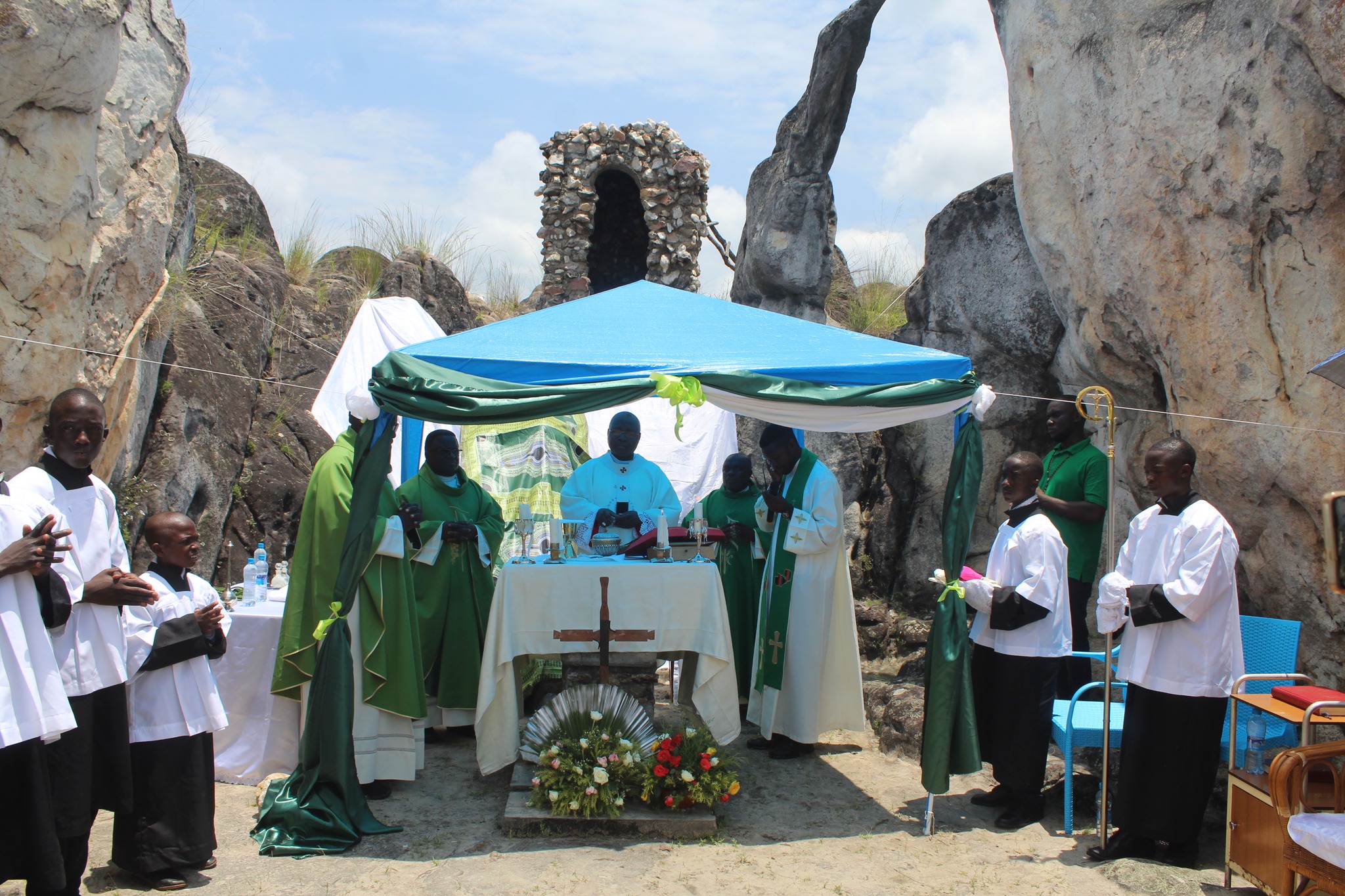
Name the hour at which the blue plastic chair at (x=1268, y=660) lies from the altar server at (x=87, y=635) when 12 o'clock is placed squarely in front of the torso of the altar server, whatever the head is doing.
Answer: The blue plastic chair is roughly at 11 o'clock from the altar server.

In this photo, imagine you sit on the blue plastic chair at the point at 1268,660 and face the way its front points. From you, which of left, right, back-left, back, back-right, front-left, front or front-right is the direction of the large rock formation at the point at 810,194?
right

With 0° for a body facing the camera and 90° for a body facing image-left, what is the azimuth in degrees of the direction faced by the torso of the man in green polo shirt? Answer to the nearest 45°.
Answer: approximately 45°

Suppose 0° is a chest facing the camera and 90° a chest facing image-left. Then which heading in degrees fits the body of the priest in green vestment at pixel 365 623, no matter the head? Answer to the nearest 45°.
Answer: approximately 270°

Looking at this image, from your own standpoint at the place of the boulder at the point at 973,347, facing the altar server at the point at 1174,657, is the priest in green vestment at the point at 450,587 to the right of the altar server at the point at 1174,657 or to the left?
right

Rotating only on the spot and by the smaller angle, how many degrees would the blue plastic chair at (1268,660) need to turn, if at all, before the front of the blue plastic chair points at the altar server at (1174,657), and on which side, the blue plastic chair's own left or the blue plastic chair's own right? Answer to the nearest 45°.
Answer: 0° — it already faces them

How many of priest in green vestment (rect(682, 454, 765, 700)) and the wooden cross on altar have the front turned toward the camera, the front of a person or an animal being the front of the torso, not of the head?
2
